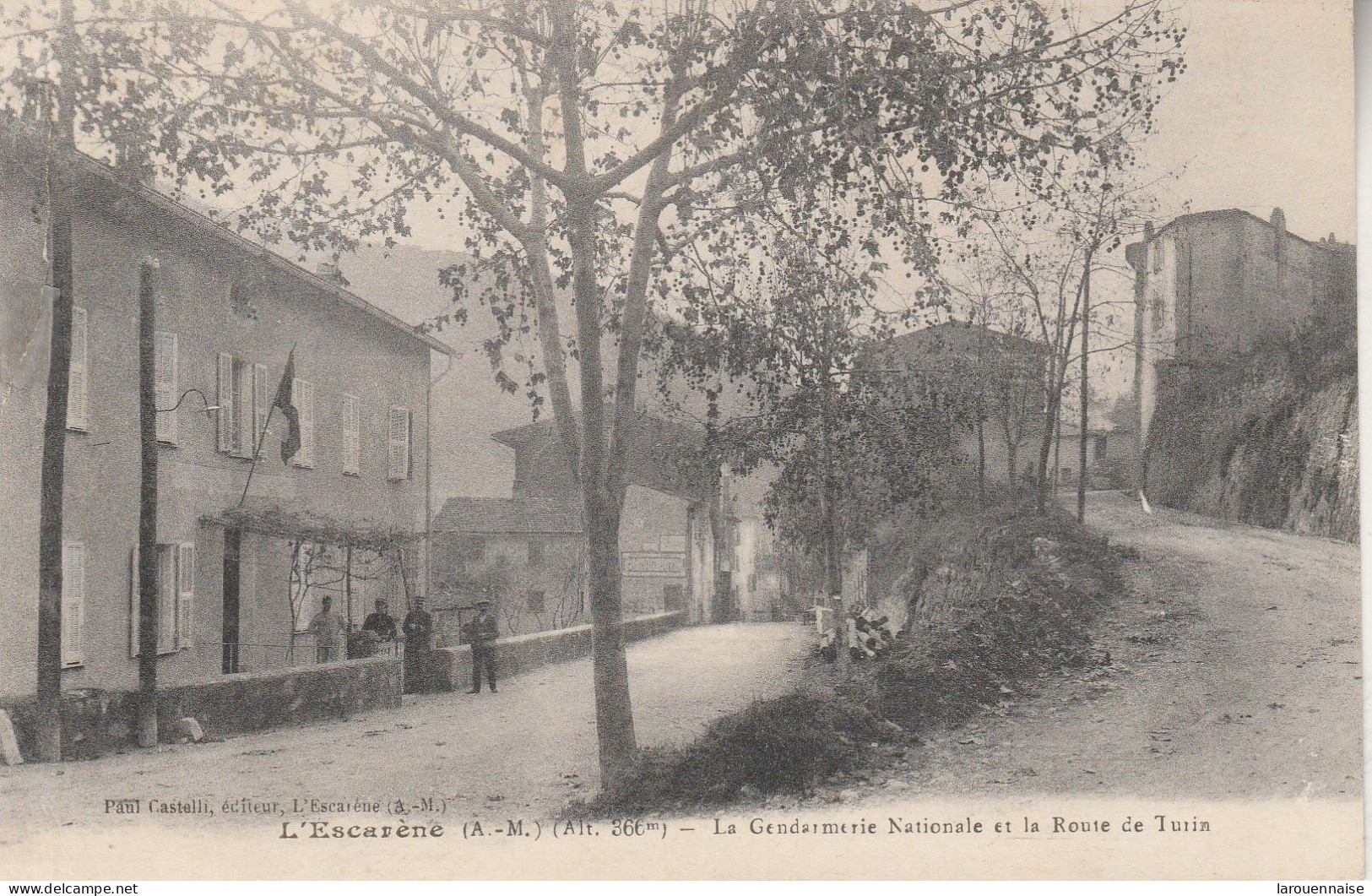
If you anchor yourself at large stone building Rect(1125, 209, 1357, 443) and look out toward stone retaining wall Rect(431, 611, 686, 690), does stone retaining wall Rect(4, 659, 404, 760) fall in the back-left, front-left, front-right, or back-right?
front-left
